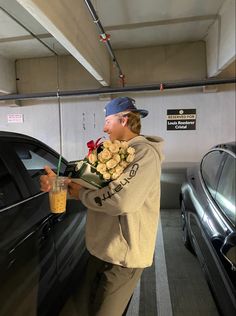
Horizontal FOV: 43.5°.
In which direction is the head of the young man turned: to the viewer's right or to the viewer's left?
to the viewer's left

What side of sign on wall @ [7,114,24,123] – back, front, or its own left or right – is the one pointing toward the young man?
front

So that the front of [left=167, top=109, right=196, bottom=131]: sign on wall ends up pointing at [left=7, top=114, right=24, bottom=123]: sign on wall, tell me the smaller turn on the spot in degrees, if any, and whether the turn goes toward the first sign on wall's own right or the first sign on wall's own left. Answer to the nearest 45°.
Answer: approximately 90° to the first sign on wall's own right

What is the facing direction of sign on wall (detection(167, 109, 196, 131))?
toward the camera

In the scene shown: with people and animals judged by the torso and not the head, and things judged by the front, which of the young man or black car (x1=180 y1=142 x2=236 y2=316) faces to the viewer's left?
the young man

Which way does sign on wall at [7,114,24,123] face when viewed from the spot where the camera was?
facing the viewer

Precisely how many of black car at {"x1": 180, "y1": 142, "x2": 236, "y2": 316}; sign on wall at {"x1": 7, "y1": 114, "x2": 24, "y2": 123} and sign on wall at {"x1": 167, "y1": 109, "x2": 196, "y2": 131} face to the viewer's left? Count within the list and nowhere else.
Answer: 0

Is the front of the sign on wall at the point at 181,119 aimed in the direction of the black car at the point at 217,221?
yes

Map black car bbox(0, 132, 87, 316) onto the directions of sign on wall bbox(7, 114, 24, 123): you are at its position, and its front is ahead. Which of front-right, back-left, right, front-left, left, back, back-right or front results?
front

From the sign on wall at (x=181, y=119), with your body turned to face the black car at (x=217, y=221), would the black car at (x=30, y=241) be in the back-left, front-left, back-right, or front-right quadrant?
front-right

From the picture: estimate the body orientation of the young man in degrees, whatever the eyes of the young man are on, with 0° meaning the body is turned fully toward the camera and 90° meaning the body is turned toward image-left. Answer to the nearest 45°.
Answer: approximately 90°

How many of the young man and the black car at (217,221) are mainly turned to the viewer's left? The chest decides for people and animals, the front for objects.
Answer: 1

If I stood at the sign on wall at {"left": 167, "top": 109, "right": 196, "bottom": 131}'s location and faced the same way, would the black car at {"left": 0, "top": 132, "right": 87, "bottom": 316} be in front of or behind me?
in front
